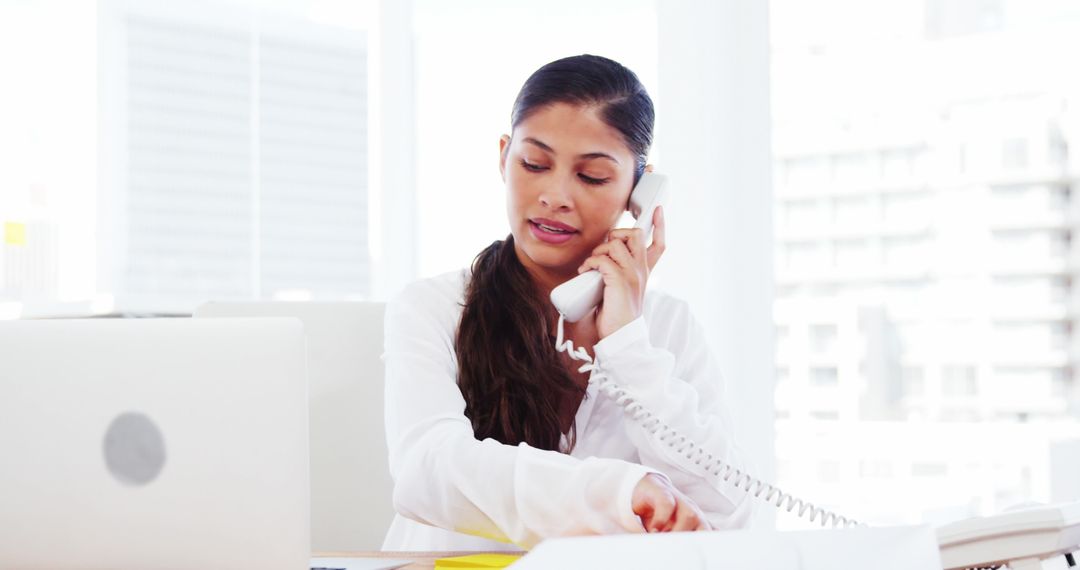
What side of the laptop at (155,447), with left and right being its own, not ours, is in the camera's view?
back

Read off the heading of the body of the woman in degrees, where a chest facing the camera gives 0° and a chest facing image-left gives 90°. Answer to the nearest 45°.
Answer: approximately 0°

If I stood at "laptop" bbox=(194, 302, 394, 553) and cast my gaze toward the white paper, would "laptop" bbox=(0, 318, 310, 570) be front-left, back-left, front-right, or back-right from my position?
front-right

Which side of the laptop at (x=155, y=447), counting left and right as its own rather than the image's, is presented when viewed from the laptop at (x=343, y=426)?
front
